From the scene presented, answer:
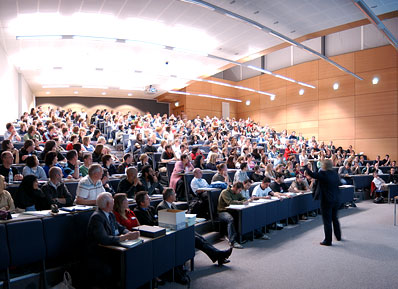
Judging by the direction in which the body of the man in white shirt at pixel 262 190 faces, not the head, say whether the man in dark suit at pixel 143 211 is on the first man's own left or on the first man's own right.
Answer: on the first man's own right

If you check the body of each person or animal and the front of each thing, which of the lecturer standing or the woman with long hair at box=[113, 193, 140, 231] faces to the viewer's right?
the woman with long hair

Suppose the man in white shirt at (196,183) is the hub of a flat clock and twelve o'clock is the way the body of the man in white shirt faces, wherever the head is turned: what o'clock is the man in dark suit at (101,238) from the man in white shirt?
The man in dark suit is roughly at 2 o'clock from the man in white shirt.

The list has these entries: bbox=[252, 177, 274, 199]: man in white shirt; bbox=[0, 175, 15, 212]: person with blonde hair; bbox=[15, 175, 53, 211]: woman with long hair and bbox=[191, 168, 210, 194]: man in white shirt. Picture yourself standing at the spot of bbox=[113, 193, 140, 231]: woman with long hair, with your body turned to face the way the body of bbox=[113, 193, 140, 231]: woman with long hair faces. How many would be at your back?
2

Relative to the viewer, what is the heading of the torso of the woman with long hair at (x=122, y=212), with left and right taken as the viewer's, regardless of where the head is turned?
facing to the right of the viewer

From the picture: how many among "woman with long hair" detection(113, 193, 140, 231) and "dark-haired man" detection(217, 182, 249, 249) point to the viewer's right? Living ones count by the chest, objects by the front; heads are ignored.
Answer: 2

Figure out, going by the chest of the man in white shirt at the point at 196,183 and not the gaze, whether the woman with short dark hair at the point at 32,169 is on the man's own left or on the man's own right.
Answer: on the man's own right

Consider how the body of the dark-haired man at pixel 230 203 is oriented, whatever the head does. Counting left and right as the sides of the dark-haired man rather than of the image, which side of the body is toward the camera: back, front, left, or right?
right

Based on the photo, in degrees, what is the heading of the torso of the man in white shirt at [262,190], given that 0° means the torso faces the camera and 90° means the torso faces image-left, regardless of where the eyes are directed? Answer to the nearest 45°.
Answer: approximately 315°

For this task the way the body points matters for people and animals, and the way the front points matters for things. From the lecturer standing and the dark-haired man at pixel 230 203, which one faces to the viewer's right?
the dark-haired man

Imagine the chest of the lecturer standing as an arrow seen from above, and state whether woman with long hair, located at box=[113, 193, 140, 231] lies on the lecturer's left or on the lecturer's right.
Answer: on the lecturer's left

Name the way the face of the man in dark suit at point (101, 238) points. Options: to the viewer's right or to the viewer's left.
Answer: to the viewer's right
